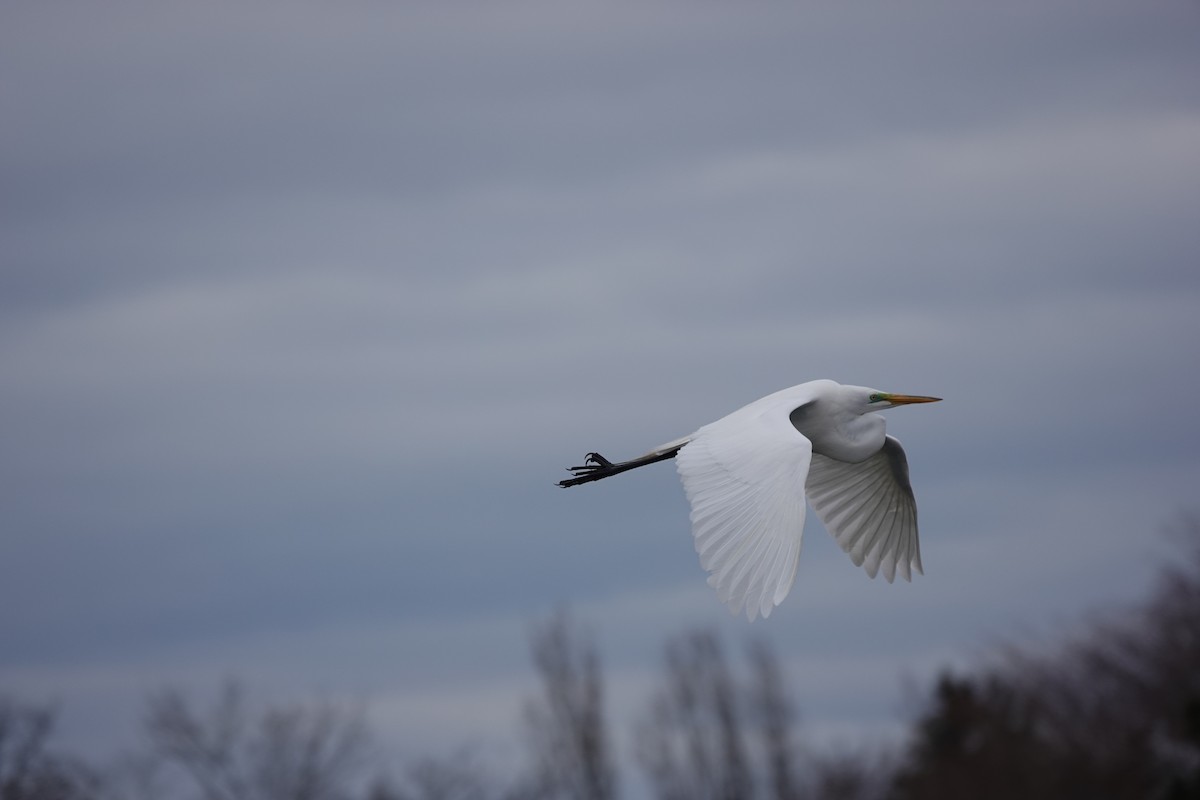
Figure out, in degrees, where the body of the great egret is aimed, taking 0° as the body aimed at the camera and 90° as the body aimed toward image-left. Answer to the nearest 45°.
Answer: approximately 315°
